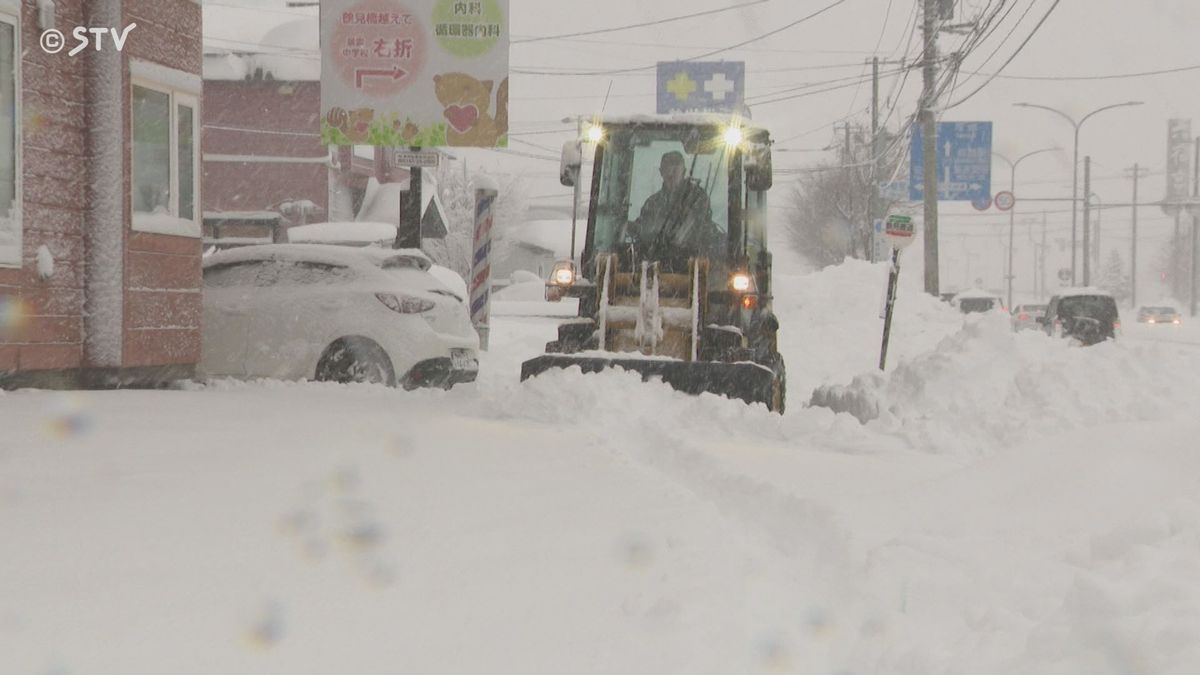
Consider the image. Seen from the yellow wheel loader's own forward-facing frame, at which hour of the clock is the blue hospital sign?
The blue hospital sign is roughly at 6 o'clock from the yellow wheel loader.

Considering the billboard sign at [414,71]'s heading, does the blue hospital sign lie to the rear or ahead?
to the rear

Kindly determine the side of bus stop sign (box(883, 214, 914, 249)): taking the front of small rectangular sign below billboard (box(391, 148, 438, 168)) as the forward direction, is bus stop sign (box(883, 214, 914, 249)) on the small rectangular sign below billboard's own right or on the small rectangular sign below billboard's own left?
on the small rectangular sign below billboard's own left

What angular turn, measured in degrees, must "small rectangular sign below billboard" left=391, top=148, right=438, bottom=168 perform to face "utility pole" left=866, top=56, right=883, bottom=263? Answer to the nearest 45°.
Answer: approximately 135° to its left

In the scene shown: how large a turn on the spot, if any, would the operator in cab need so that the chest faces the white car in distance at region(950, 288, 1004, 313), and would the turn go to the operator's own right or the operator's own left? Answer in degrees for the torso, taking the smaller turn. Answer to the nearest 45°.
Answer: approximately 180°

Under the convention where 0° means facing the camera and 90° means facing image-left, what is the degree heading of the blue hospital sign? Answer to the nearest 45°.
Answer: approximately 0°

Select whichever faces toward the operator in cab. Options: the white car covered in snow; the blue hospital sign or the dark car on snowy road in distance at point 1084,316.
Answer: the blue hospital sign

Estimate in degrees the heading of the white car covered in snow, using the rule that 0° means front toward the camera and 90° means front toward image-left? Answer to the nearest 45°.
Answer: approximately 135°
